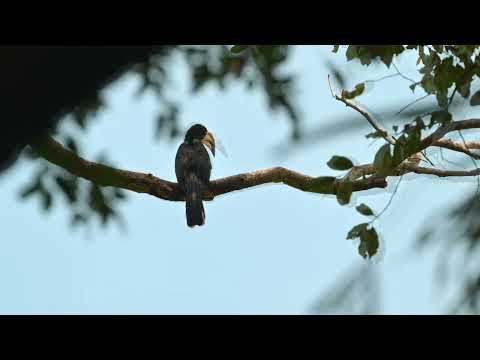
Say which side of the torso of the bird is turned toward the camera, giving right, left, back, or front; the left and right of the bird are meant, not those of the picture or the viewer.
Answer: back
